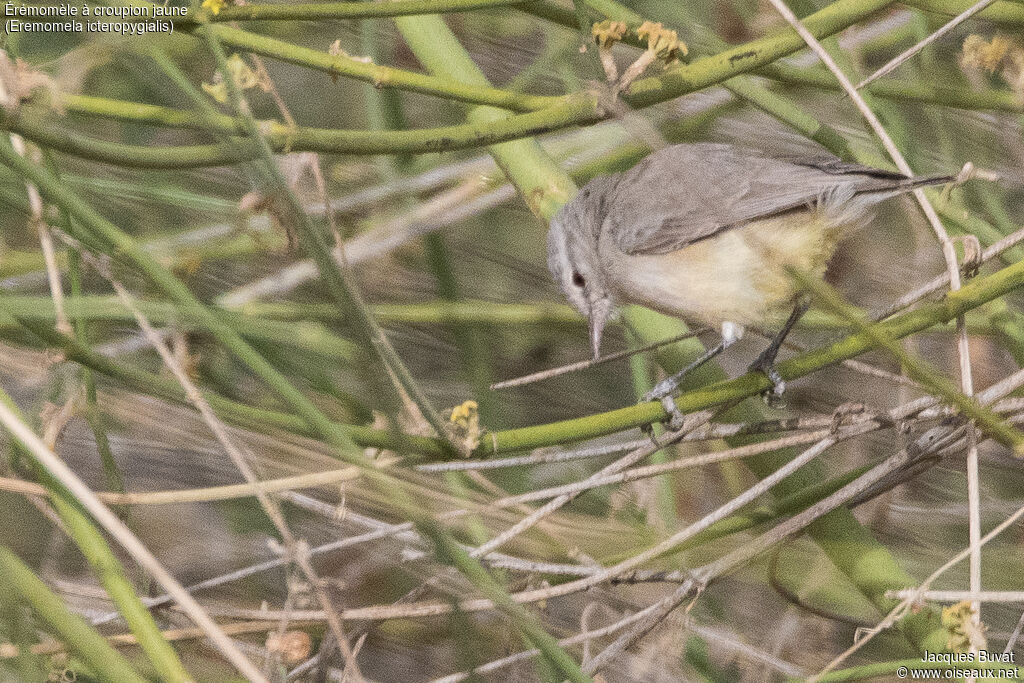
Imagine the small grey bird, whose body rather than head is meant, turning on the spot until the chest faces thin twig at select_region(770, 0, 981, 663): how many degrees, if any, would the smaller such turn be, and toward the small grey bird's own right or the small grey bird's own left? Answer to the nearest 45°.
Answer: approximately 135° to the small grey bird's own left

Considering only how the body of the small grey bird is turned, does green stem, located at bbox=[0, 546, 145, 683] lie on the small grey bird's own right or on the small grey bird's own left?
on the small grey bird's own left

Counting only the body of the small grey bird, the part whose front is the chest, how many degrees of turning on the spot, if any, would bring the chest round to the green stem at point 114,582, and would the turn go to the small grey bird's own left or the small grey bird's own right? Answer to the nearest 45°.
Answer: approximately 45° to the small grey bird's own left

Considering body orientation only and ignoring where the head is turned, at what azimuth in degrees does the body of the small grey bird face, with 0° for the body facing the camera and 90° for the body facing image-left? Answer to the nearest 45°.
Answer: approximately 90°
